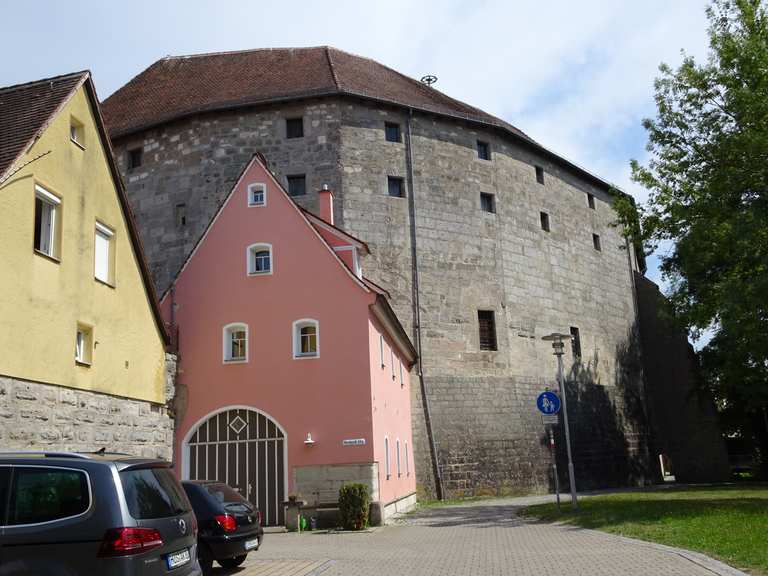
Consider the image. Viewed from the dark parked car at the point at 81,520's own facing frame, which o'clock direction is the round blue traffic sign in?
The round blue traffic sign is roughly at 3 o'clock from the dark parked car.

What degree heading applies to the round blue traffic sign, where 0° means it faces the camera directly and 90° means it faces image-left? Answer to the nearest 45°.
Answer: approximately 0°

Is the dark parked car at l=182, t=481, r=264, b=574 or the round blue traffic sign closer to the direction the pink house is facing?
the dark parked car

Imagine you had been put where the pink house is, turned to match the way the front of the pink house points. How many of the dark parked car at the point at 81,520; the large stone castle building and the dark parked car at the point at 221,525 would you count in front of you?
2

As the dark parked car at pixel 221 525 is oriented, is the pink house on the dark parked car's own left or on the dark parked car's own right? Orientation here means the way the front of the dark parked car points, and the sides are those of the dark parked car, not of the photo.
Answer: on the dark parked car's own right

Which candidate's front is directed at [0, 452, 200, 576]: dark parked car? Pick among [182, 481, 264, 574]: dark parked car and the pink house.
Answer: the pink house

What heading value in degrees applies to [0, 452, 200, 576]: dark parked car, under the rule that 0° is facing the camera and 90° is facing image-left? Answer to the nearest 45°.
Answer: approximately 135°

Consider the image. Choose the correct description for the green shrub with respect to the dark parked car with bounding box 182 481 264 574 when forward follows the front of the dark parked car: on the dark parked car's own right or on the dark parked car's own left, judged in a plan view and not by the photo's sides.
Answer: on the dark parked car's own right

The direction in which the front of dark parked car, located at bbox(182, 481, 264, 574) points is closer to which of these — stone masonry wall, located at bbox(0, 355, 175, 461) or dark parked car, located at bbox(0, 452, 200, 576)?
the stone masonry wall

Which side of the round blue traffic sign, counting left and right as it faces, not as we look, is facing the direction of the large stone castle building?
back
